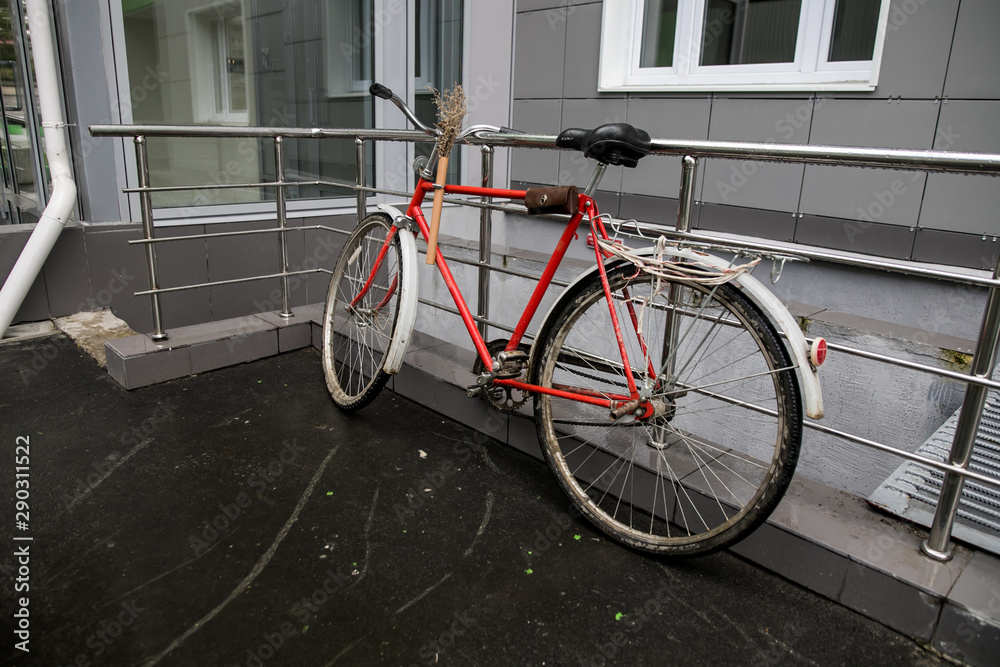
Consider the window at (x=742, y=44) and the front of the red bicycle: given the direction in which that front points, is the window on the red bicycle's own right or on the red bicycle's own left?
on the red bicycle's own right

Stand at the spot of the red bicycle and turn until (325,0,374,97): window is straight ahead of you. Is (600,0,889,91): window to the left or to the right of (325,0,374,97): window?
right

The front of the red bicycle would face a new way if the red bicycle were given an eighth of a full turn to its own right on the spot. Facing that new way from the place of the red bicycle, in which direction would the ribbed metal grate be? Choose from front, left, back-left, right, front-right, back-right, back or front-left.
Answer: right

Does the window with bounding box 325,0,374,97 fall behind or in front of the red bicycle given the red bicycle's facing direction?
in front

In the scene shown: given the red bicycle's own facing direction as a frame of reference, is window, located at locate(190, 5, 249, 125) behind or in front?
in front

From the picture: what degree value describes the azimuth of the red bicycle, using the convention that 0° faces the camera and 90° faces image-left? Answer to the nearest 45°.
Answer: approximately 135°

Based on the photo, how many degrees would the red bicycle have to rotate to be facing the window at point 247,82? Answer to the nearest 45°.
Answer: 0° — it already faces it
